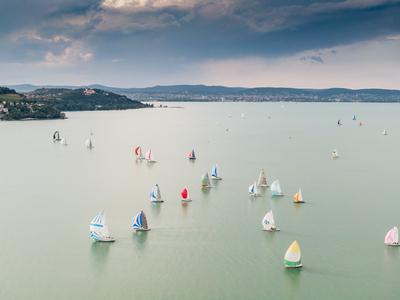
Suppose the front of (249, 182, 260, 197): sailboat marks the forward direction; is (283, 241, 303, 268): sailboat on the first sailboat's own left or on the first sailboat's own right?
on the first sailboat's own left
